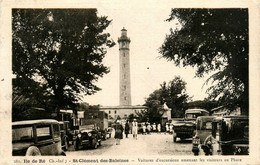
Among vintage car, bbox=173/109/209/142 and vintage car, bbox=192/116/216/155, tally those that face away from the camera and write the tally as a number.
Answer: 0

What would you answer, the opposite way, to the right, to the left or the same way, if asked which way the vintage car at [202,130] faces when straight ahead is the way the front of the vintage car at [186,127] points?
the same way

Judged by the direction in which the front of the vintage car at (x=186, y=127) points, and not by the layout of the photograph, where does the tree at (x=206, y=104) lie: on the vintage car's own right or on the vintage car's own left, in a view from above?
on the vintage car's own left

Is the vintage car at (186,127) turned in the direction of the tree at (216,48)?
no

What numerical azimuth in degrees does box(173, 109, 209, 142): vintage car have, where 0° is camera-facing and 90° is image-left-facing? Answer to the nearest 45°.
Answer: approximately 45°

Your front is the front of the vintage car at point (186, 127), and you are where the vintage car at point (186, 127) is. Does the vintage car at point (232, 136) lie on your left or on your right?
on your left

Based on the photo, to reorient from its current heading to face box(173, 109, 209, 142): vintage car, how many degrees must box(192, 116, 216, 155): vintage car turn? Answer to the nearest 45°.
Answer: approximately 135° to its right

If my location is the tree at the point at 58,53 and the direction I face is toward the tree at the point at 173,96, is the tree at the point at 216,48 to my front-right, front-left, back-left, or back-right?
front-right

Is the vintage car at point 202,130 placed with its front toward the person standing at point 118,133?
no

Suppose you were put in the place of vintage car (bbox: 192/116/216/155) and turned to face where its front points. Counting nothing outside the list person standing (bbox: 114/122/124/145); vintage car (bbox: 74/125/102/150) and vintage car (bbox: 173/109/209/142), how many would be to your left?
0
